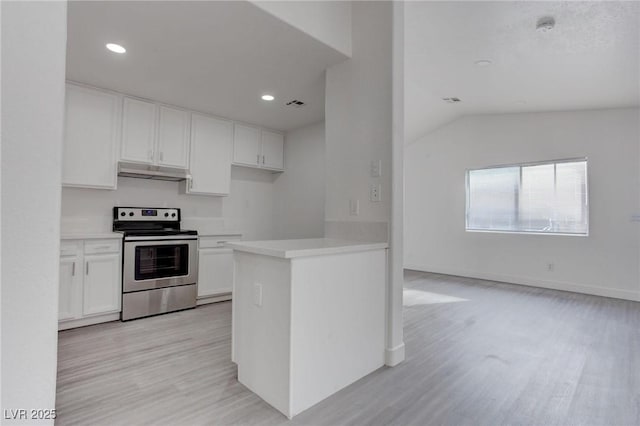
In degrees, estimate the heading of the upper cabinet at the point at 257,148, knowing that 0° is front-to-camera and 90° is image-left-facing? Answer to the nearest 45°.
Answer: approximately 315°

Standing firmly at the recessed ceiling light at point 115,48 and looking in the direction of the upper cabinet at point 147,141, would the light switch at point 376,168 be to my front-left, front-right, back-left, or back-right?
back-right

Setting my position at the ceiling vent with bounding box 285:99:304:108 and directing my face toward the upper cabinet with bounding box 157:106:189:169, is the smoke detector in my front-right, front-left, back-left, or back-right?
back-left
